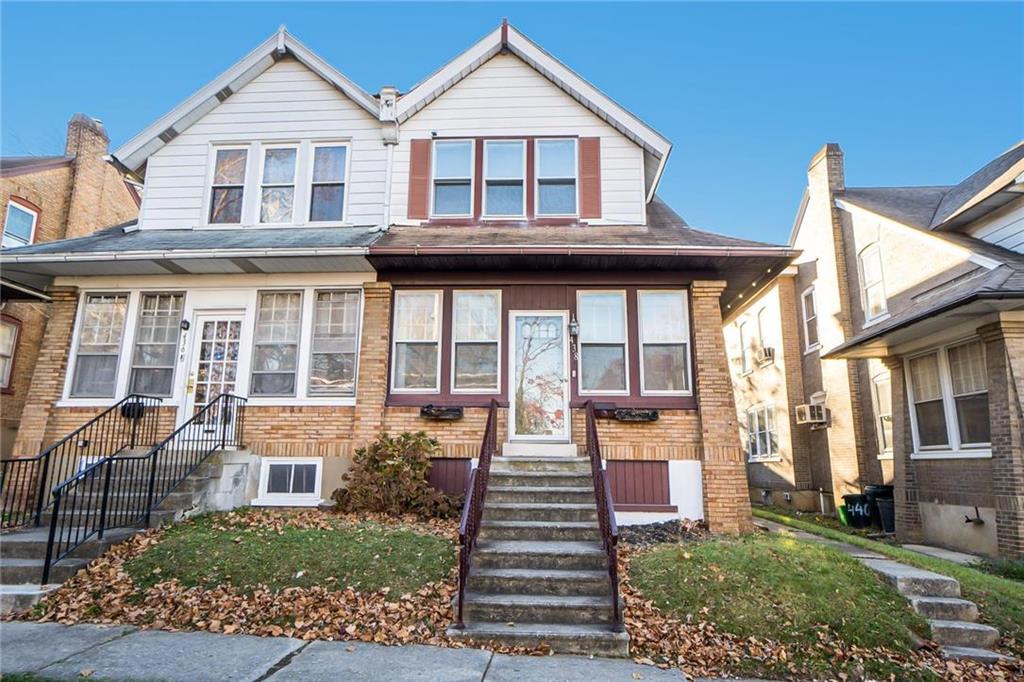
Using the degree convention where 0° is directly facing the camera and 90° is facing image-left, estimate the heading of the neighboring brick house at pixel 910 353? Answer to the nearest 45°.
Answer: approximately 315°

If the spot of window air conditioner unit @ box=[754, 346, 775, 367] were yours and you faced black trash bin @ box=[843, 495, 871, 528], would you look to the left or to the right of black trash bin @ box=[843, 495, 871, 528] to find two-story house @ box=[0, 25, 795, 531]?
right

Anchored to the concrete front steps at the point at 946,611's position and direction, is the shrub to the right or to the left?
on its right

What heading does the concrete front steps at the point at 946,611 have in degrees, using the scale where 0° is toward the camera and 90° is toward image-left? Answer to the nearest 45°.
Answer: approximately 315°

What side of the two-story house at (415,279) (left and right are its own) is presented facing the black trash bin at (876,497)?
left

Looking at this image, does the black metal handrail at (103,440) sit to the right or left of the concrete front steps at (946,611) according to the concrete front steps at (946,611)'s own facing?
on its right

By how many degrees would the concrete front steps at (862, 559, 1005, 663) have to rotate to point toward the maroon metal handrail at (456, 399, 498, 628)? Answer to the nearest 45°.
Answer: approximately 90° to its right

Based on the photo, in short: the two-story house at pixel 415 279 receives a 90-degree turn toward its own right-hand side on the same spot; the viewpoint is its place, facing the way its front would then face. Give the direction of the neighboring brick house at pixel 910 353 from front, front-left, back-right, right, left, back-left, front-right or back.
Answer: back

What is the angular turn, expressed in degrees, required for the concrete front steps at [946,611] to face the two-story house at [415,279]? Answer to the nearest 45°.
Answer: approximately 135° to its right

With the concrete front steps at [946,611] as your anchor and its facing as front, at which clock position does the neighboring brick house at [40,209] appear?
The neighboring brick house is roughly at 4 o'clock from the concrete front steps.

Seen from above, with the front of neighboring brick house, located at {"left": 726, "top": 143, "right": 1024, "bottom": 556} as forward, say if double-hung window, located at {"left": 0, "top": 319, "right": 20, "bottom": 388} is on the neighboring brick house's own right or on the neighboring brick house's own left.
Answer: on the neighboring brick house's own right
